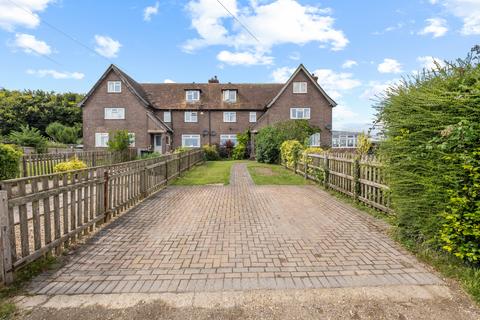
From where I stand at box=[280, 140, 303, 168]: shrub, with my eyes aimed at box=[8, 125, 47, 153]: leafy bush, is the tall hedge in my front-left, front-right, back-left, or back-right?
back-left

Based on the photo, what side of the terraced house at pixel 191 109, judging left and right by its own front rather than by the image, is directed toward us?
front

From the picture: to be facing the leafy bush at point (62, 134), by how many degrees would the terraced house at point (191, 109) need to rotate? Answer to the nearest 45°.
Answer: approximately 135° to its right

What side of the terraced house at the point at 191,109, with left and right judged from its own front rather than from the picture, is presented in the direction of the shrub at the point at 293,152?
front

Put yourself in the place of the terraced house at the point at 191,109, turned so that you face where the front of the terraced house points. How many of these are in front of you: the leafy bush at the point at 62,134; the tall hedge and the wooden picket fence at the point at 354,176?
2

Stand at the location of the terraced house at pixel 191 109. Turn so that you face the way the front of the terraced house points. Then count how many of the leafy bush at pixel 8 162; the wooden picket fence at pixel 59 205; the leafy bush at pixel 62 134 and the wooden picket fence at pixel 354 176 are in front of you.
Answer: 3

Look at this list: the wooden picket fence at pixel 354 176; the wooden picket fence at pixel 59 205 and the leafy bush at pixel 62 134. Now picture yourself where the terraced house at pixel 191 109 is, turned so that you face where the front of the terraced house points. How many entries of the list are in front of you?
2

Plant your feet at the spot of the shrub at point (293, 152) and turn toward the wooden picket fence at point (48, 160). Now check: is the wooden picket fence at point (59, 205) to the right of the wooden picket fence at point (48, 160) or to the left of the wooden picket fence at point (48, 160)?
left

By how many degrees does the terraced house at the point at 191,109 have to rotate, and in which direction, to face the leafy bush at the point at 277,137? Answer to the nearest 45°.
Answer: approximately 45° to its left

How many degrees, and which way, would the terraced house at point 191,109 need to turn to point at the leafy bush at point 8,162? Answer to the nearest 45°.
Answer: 0° — it already faces it

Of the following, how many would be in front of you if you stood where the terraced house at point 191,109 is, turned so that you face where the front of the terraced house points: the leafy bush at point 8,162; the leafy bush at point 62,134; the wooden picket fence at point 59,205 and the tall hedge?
3

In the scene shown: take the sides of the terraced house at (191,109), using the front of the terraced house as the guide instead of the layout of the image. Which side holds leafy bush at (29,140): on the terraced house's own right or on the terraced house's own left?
on the terraced house's own right

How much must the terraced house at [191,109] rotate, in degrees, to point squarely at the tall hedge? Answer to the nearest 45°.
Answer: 0° — it already faces it
